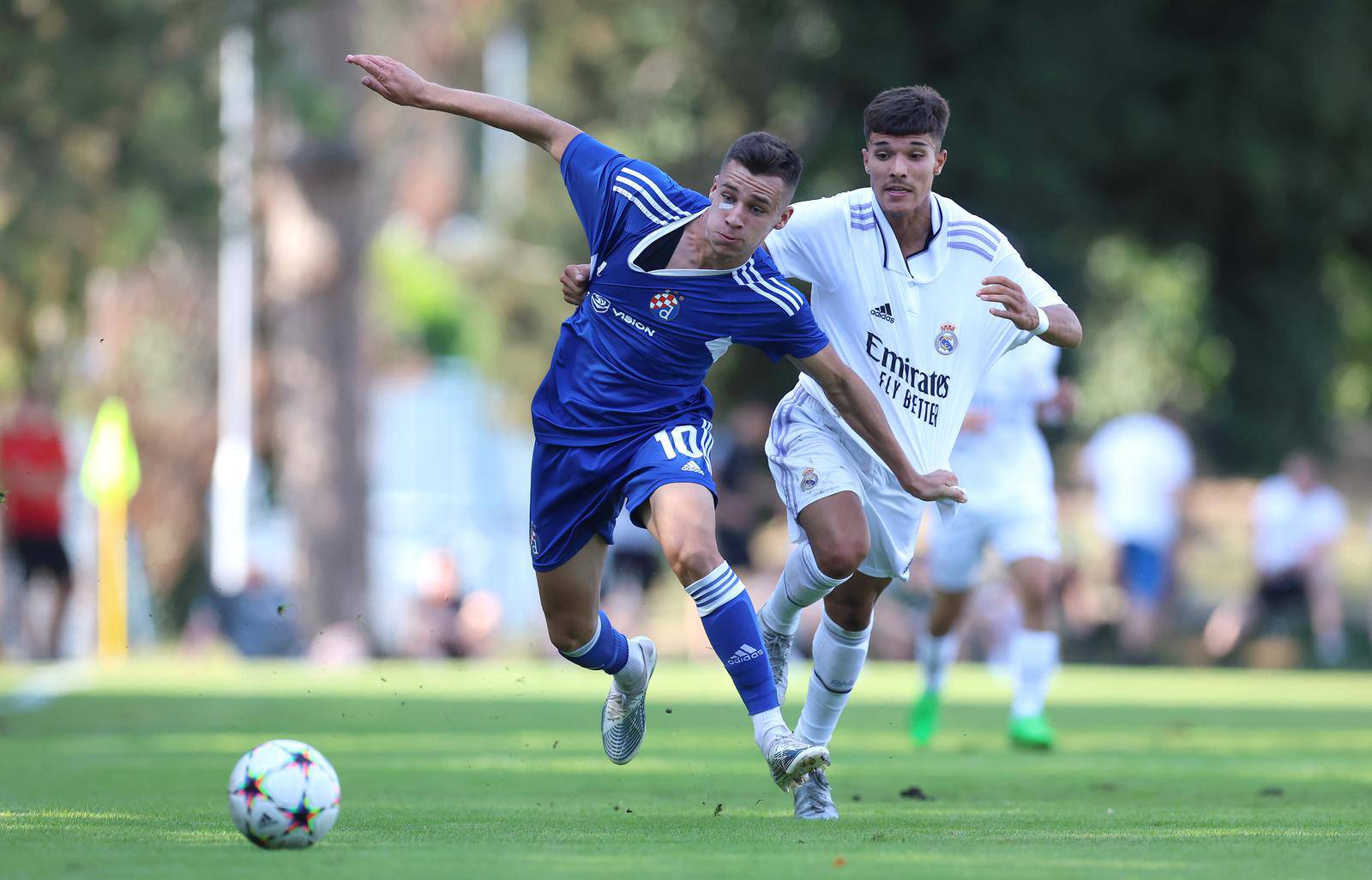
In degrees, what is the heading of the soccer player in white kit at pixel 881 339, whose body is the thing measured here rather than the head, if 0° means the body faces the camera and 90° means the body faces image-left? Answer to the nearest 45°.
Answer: approximately 0°

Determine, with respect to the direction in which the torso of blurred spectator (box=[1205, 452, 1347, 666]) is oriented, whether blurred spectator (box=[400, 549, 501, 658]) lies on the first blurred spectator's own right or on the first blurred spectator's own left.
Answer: on the first blurred spectator's own right

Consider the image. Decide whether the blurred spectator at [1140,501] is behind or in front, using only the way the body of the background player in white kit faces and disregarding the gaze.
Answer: behind

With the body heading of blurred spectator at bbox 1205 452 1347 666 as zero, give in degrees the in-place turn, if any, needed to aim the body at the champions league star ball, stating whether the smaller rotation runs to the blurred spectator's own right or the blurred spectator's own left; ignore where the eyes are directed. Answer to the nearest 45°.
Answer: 0° — they already face it

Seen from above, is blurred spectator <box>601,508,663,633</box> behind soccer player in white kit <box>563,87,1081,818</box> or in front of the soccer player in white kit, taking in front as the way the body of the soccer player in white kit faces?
behind
